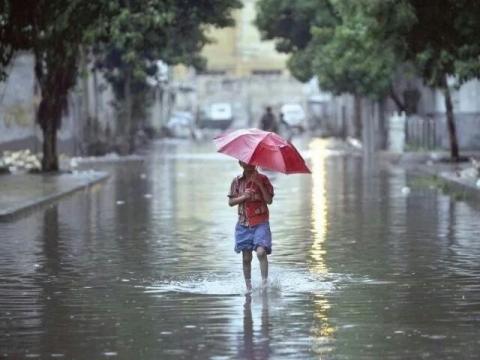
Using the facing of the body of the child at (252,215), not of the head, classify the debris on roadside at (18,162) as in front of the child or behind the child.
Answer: behind

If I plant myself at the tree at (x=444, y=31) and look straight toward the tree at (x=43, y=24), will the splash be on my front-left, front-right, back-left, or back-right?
front-left

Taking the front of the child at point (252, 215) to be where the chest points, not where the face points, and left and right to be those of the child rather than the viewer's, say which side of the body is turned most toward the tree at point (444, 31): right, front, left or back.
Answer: back

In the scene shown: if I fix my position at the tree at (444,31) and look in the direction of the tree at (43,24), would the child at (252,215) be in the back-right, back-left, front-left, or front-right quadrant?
front-left

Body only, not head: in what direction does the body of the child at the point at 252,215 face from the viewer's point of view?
toward the camera

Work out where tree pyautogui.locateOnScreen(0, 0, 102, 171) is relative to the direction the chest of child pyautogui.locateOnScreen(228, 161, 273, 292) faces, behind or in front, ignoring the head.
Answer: behind
